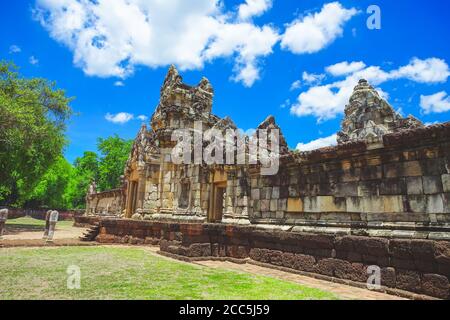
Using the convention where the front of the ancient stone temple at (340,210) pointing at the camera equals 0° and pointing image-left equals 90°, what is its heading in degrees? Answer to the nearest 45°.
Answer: approximately 45°

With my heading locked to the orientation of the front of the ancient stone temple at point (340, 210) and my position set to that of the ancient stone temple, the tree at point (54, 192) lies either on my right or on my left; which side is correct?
on my right

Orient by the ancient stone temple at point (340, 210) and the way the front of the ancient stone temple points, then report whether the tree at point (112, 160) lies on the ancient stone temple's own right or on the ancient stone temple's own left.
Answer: on the ancient stone temple's own right
